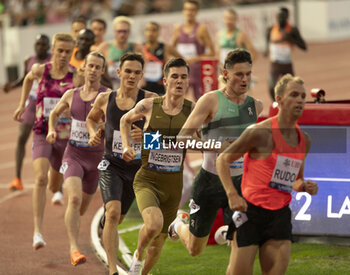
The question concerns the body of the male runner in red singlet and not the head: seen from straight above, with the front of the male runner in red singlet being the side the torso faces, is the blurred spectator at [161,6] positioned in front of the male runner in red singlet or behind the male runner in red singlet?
behind
